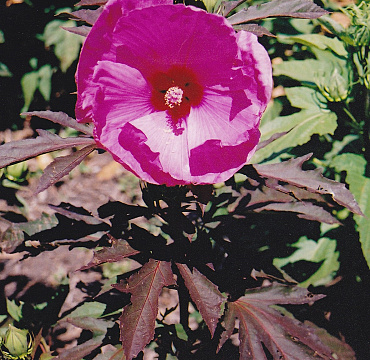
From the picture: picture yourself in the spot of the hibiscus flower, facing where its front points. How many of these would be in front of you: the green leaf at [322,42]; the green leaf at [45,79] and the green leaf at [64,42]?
0

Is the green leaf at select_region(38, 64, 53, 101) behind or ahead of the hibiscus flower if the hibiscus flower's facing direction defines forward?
behind

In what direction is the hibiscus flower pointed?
toward the camera

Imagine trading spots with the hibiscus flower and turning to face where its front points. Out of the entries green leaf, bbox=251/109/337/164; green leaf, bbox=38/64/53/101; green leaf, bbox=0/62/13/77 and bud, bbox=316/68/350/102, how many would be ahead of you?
0

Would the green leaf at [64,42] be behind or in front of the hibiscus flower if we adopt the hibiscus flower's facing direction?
behind
